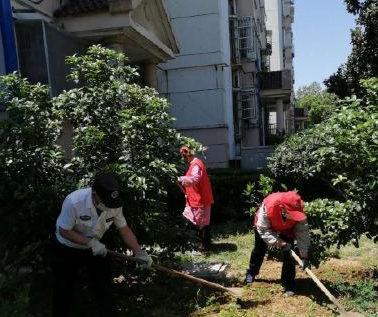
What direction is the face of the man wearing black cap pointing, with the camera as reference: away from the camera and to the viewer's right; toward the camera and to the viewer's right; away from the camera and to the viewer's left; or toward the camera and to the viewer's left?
toward the camera and to the viewer's right

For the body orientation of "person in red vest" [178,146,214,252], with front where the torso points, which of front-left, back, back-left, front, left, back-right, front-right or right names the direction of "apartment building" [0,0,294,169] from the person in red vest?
right

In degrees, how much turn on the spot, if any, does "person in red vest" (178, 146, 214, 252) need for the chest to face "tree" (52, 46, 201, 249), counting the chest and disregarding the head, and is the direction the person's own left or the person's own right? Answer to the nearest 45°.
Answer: approximately 45° to the person's own left

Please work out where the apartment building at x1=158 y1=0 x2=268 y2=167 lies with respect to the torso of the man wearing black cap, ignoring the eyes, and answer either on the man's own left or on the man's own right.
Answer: on the man's own left

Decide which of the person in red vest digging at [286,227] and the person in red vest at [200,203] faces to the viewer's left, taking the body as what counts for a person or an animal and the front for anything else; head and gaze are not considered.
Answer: the person in red vest at [200,203]

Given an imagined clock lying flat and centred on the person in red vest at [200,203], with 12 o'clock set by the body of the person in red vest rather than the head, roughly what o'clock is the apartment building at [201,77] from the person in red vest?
The apartment building is roughly at 3 o'clock from the person in red vest.

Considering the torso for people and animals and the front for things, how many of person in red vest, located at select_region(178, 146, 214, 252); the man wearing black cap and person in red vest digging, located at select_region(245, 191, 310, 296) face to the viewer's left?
1

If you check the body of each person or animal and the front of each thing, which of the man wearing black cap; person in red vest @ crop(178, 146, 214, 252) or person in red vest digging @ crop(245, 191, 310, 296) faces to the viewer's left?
person in red vest @ crop(178, 146, 214, 252)

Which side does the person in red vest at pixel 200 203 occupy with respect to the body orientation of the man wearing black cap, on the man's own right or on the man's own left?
on the man's own left

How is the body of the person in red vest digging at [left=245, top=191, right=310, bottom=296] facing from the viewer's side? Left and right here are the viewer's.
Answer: facing the viewer and to the right of the viewer

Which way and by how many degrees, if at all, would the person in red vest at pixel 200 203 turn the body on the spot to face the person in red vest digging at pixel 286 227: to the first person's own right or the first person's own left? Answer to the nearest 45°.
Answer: approximately 135° to the first person's own left

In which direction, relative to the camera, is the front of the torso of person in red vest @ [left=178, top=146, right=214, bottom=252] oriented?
to the viewer's left
